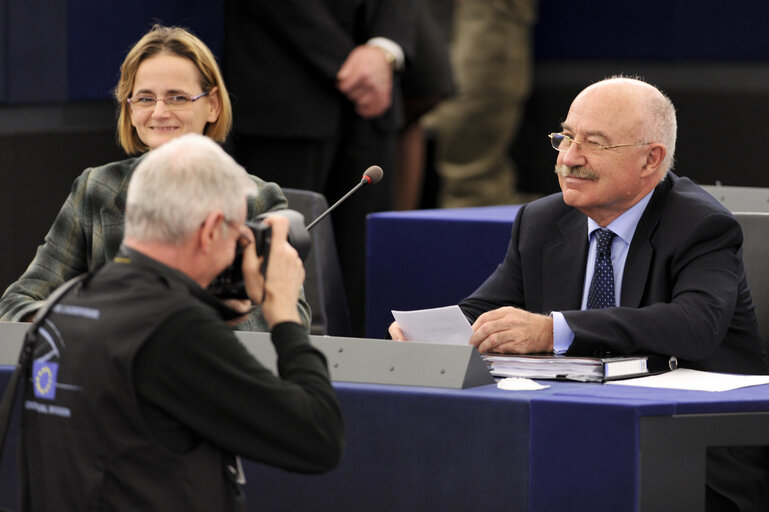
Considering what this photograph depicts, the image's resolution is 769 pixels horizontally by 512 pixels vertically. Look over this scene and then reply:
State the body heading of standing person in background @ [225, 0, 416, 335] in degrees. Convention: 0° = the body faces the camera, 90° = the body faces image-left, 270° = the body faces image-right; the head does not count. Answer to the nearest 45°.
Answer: approximately 315°

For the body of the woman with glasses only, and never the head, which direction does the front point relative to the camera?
toward the camera

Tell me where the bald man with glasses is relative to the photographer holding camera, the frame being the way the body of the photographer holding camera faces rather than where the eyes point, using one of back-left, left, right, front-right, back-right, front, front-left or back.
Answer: front

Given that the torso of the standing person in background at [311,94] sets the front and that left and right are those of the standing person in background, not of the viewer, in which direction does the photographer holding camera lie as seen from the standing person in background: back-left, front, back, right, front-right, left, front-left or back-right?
front-right

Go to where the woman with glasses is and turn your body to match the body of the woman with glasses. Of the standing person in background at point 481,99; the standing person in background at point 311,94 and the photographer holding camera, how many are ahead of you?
1

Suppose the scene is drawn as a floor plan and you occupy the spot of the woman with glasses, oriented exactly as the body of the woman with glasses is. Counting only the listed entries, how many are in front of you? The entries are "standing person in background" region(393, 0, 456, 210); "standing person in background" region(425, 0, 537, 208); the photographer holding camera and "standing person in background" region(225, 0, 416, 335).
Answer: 1

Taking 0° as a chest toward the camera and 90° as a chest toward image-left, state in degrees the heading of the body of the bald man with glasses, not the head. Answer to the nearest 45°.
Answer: approximately 45°

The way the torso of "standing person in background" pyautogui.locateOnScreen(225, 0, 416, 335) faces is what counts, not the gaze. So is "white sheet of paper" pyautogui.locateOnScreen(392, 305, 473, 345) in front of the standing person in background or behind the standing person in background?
in front

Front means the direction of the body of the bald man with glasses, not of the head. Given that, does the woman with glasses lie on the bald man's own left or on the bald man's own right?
on the bald man's own right

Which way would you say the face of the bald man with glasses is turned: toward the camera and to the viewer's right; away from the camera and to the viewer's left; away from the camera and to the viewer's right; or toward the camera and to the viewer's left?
toward the camera and to the viewer's left

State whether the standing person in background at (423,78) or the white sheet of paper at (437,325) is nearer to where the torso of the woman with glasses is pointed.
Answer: the white sheet of paper

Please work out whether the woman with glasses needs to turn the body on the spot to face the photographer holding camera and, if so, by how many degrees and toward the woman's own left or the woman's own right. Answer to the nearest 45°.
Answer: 0° — they already face them

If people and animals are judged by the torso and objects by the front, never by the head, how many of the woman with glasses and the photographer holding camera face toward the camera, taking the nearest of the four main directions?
1

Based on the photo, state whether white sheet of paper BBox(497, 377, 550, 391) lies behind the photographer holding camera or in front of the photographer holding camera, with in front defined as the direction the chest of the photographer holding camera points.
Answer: in front
